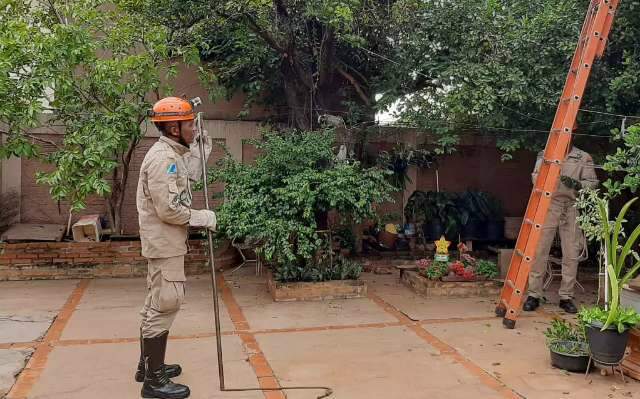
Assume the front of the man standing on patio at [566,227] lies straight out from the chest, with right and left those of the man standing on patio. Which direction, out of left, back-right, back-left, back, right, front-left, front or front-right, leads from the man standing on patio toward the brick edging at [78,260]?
right

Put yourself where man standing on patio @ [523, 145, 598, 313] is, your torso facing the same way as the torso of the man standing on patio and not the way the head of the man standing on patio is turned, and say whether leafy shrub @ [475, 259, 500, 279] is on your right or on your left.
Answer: on your right

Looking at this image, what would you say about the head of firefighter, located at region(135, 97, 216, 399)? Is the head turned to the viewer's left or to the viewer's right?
to the viewer's right

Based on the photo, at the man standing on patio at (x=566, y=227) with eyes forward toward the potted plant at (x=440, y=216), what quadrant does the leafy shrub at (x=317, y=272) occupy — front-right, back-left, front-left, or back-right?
front-left

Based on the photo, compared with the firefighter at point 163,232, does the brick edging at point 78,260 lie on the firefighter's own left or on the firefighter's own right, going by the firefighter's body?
on the firefighter's own left

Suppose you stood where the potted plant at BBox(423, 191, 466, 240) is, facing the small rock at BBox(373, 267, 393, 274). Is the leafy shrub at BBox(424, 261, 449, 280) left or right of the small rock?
left

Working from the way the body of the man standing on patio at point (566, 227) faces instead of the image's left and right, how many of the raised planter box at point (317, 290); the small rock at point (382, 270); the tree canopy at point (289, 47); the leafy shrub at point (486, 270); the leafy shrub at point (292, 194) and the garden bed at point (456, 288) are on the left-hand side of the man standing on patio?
0

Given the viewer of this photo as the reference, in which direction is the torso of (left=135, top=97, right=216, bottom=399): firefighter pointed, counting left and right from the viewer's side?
facing to the right of the viewer

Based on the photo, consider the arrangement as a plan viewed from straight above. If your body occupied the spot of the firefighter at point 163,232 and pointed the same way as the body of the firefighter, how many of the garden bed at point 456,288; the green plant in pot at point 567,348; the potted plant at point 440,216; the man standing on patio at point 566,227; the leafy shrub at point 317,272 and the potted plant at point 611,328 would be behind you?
0

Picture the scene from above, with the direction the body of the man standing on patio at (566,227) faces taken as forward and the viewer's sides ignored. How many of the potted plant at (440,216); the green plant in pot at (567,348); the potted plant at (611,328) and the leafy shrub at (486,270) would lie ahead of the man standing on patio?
2

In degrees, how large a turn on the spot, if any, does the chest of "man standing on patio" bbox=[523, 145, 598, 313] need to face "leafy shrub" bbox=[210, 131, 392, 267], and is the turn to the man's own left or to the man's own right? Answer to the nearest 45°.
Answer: approximately 90° to the man's own right

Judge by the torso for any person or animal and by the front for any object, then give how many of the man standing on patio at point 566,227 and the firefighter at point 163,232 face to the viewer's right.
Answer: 1

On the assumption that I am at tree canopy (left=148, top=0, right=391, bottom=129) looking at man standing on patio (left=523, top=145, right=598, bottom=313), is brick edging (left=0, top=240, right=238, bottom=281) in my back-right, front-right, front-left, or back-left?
back-right

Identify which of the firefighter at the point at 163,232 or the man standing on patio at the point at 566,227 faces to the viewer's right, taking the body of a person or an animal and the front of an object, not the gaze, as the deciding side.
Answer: the firefighter

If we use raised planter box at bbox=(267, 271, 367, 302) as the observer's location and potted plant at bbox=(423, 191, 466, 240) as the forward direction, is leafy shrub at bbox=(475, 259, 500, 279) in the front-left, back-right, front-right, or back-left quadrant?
front-right

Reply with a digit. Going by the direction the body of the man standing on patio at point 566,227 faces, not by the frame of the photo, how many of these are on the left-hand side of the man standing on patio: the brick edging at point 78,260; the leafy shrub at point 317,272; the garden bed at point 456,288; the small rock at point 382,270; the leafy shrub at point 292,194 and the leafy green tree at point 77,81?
0

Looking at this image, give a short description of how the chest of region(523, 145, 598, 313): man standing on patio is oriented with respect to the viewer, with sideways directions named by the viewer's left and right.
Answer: facing the viewer

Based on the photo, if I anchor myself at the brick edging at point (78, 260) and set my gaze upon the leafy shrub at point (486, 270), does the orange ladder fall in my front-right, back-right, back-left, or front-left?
front-right

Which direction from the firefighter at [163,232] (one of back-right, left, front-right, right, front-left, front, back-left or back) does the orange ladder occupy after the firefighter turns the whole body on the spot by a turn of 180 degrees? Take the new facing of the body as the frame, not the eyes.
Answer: back

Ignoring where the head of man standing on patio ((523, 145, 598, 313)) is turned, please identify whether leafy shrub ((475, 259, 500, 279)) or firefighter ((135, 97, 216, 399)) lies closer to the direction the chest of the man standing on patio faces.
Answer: the firefighter
